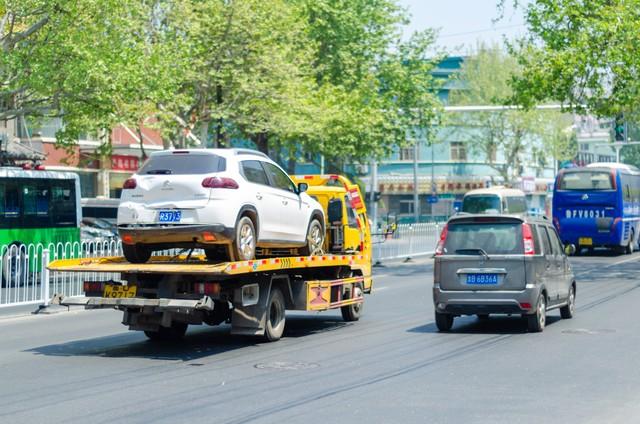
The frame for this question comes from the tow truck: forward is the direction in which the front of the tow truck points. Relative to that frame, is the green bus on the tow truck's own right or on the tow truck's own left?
on the tow truck's own left

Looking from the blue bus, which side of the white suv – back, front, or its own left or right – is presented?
front

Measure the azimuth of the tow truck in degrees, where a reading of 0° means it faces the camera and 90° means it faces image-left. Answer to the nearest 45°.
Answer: approximately 225°

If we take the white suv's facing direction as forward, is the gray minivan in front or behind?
in front

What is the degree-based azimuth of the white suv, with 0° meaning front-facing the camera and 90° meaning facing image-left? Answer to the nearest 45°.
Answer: approximately 225°

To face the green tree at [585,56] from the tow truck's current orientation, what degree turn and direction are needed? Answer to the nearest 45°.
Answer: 0° — it already faces it
